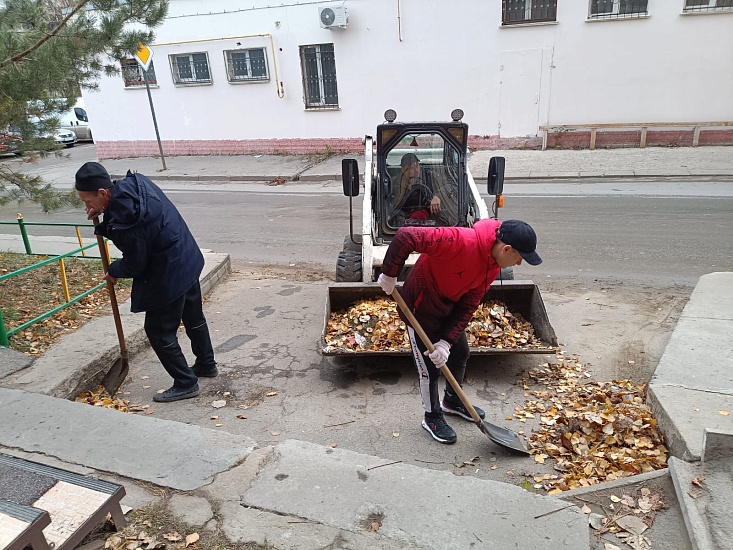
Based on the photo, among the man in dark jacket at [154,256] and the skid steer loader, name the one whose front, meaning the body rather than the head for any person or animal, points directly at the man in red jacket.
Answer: the skid steer loader

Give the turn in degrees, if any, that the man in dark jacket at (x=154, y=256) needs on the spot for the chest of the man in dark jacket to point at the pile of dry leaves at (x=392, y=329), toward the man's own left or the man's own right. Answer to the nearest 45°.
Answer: approximately 180°

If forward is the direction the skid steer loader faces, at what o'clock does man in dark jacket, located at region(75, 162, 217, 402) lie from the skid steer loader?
The man in dark jacket is roughly at 1 o'clock from the skid steer loader.

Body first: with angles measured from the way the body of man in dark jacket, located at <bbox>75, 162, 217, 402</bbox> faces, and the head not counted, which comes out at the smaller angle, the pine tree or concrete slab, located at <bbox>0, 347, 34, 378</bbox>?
the concrete slab

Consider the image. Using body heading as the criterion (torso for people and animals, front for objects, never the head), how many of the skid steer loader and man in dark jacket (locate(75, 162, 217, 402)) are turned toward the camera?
1

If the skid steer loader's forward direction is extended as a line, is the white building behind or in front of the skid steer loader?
behind

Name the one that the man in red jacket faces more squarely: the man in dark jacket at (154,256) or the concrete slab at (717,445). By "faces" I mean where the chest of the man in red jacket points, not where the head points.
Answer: the concrete slab

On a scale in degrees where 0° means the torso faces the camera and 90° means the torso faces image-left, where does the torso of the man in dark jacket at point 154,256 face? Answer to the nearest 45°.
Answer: approximately 90°

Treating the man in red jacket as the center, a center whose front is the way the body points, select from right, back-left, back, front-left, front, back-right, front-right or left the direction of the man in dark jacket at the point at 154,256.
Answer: back-right

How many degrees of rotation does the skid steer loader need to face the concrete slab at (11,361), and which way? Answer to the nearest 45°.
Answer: approximately 45° to its right

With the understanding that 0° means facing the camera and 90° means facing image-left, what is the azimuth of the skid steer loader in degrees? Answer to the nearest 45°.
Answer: approximately 0°
